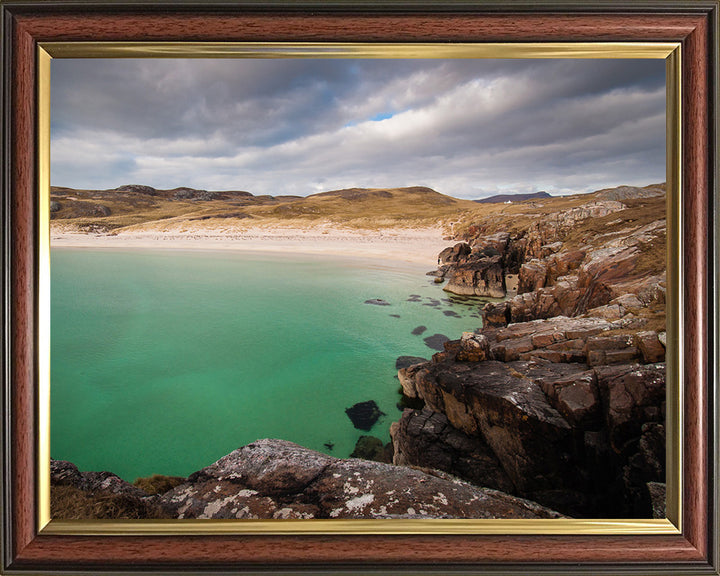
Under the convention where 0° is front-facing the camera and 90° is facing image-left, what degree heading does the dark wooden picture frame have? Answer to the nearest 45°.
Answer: approximately 0°
